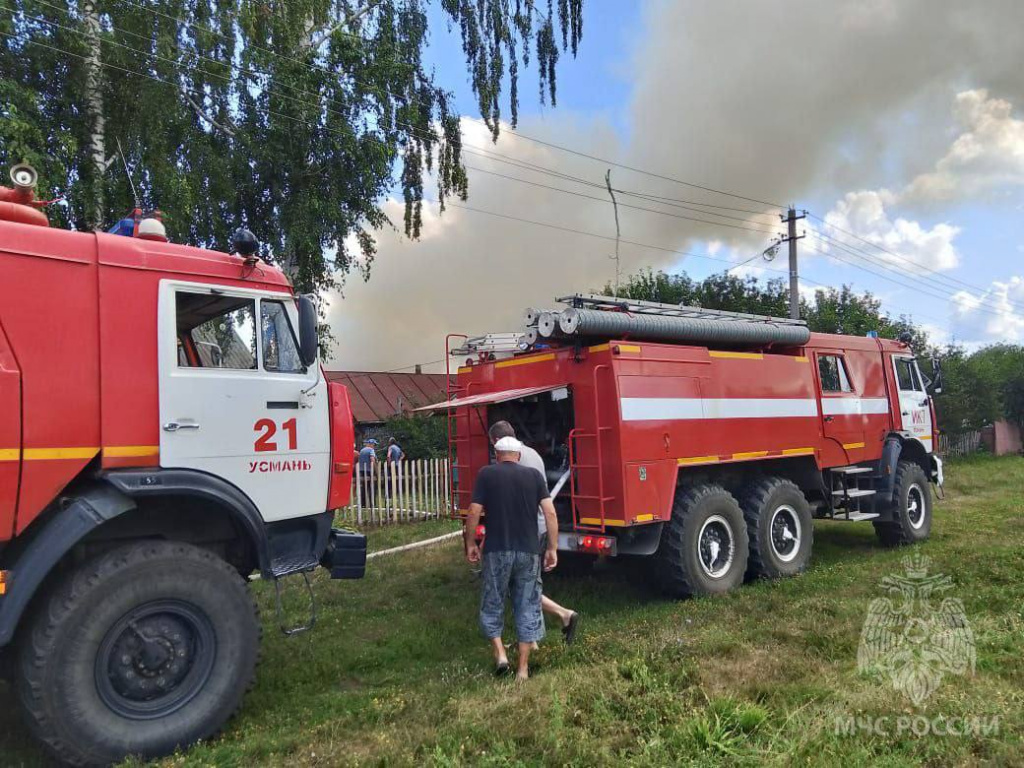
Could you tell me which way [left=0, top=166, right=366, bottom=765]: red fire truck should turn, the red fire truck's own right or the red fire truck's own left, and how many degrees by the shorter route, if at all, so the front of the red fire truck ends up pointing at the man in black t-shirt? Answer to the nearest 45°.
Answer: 0° — it already faces them

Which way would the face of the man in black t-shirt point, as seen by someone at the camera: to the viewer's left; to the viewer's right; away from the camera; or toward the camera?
away from the camera

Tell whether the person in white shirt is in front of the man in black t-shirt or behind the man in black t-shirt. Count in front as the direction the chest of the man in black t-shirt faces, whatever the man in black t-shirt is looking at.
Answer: in front

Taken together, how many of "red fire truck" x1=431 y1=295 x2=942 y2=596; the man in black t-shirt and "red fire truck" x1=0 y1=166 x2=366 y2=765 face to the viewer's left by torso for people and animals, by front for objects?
0

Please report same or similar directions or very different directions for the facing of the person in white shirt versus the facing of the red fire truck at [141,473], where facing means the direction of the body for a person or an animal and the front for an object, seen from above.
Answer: very different directions

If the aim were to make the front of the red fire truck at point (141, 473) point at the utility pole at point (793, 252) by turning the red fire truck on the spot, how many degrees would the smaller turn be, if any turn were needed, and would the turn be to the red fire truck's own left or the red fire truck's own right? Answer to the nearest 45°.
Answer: approximately 45° to the red fire truck's own left

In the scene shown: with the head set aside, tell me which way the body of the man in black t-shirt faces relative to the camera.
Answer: away from the camera

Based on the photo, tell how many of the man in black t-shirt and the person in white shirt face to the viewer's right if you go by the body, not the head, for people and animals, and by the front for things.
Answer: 0

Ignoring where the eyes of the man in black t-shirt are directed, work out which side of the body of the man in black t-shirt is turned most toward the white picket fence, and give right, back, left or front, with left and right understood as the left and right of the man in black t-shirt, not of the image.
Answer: front

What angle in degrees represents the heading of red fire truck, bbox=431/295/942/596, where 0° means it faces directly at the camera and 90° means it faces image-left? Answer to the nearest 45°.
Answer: approximately 225°

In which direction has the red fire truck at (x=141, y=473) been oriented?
to the viewer's right

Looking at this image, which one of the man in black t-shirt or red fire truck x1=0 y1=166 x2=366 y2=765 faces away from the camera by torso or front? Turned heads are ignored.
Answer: the man in black t-shirt

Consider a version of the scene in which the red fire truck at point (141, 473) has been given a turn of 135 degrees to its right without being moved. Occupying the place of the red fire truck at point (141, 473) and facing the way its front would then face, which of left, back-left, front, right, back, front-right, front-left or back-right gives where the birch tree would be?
back-right
